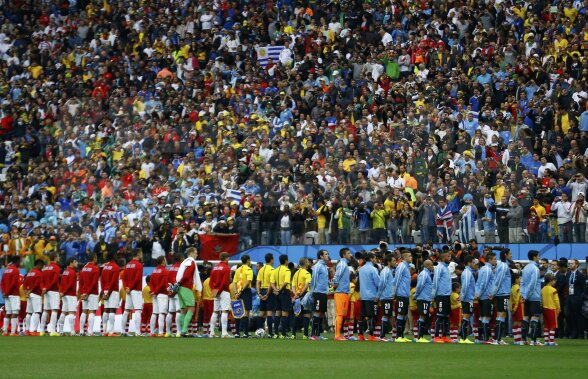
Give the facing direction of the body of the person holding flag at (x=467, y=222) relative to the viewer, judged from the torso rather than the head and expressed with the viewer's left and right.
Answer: facing the viewer
